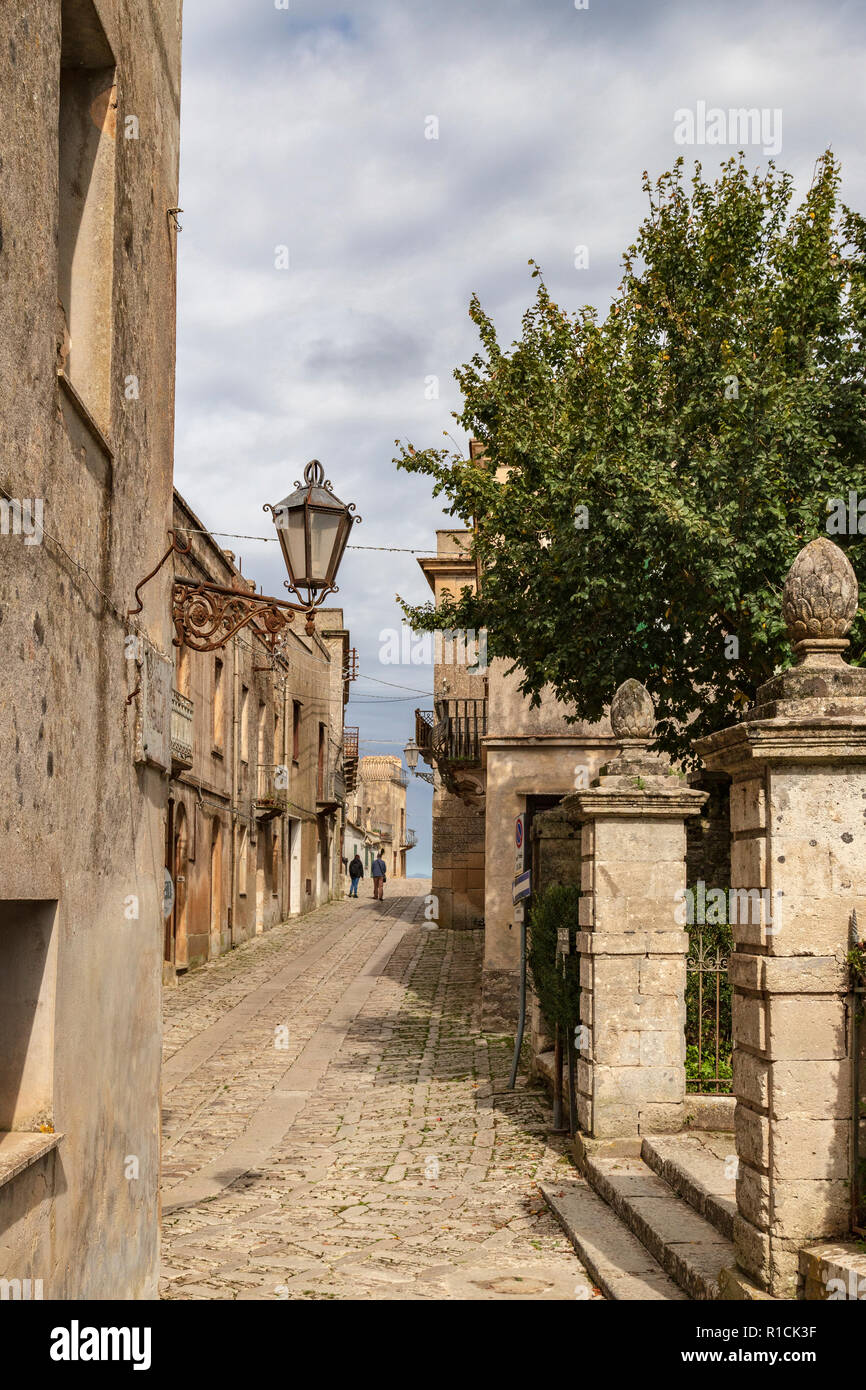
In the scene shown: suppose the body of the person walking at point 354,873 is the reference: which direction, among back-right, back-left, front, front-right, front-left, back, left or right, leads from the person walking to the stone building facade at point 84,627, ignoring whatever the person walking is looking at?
back

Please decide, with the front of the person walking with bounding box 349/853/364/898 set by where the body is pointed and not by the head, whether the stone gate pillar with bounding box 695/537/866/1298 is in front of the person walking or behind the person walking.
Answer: behind

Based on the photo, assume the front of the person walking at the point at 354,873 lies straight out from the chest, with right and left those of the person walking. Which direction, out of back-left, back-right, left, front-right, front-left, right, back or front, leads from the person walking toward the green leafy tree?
back

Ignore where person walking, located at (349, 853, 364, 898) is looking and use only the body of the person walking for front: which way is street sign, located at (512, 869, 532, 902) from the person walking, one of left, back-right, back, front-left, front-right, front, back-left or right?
back

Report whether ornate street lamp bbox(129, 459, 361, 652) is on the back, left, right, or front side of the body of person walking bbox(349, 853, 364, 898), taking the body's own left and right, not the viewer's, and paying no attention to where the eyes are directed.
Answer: back

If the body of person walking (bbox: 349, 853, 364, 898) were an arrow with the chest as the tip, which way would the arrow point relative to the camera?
away from the camera

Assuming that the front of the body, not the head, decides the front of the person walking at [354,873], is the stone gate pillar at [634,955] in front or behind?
behind
